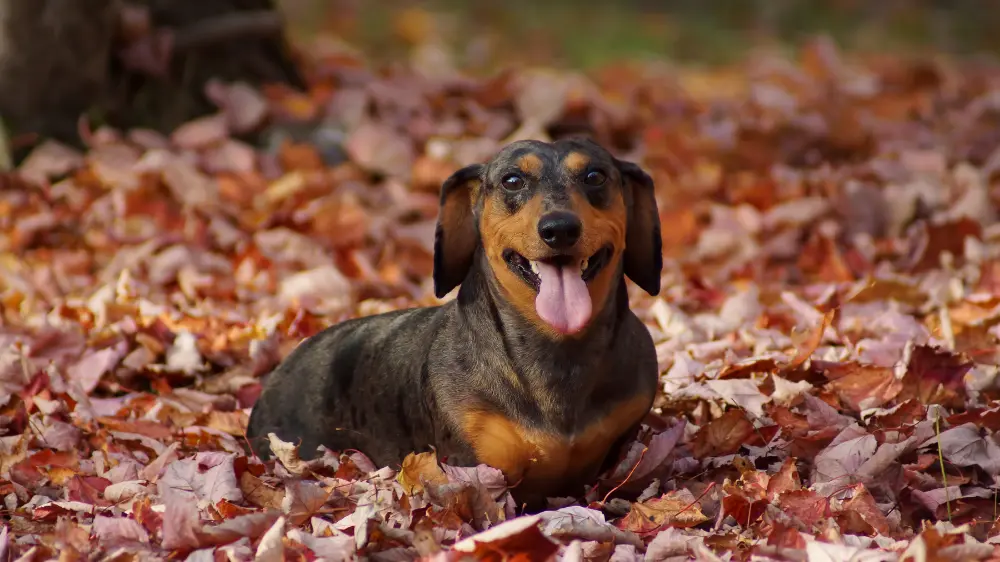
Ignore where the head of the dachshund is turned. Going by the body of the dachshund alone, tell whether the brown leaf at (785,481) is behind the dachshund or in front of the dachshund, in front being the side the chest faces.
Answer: in front

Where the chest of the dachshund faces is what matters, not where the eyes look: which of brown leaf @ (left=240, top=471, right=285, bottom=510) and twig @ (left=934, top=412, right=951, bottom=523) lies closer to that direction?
the twig

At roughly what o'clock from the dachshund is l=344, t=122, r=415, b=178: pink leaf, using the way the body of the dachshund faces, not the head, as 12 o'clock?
The pink leaf is roughly at 7 o'clock from the dachshund.

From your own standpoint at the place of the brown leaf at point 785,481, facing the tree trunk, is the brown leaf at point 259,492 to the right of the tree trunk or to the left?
left

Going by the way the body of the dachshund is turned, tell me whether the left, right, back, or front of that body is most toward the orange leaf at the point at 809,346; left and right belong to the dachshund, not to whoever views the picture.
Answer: left

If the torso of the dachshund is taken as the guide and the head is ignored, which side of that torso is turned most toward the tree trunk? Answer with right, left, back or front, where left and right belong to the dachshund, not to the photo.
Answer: back

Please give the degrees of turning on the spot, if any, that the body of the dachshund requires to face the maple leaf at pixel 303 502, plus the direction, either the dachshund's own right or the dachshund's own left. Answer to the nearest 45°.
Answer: approximately 90° to the dachshund's own right

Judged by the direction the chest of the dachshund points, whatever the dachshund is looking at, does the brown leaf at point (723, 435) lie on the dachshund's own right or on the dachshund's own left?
on the dachshund's own left

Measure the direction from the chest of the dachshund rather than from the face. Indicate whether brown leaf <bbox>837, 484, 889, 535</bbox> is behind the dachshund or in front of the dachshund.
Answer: in front

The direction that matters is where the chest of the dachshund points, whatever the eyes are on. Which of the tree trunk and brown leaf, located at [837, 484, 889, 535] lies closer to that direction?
the brown leaf

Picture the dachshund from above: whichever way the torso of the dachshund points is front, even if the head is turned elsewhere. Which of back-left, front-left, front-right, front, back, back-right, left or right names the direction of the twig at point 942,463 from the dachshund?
front-left

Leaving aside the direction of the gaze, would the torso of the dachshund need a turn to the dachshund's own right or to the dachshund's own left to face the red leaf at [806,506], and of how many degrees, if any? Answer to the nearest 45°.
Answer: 0° — it already faces it
